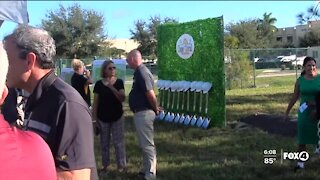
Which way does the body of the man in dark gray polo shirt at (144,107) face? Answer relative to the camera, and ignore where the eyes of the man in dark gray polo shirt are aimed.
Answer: to the viewer's left

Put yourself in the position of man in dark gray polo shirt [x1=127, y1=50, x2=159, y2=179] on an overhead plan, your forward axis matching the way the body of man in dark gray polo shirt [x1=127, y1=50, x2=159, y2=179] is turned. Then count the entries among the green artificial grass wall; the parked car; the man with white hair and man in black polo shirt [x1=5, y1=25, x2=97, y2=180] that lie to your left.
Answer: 2

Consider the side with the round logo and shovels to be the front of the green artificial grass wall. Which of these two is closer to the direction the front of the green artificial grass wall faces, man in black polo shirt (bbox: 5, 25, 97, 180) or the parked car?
the man in black polo shirt
